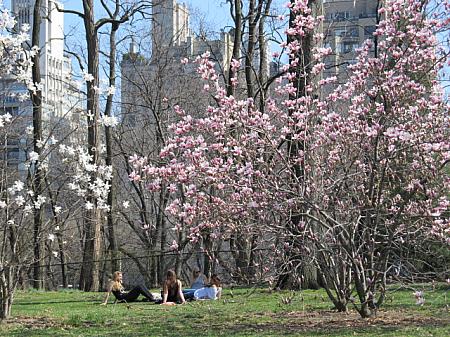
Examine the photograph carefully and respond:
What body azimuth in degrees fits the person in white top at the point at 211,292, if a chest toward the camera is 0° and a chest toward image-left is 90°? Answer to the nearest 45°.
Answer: approximately 90°

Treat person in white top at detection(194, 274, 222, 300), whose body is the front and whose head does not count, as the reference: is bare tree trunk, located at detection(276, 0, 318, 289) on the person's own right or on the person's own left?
on the person's own left

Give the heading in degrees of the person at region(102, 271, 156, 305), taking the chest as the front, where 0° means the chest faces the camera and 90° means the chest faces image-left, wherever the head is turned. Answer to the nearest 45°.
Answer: approximately 270°
